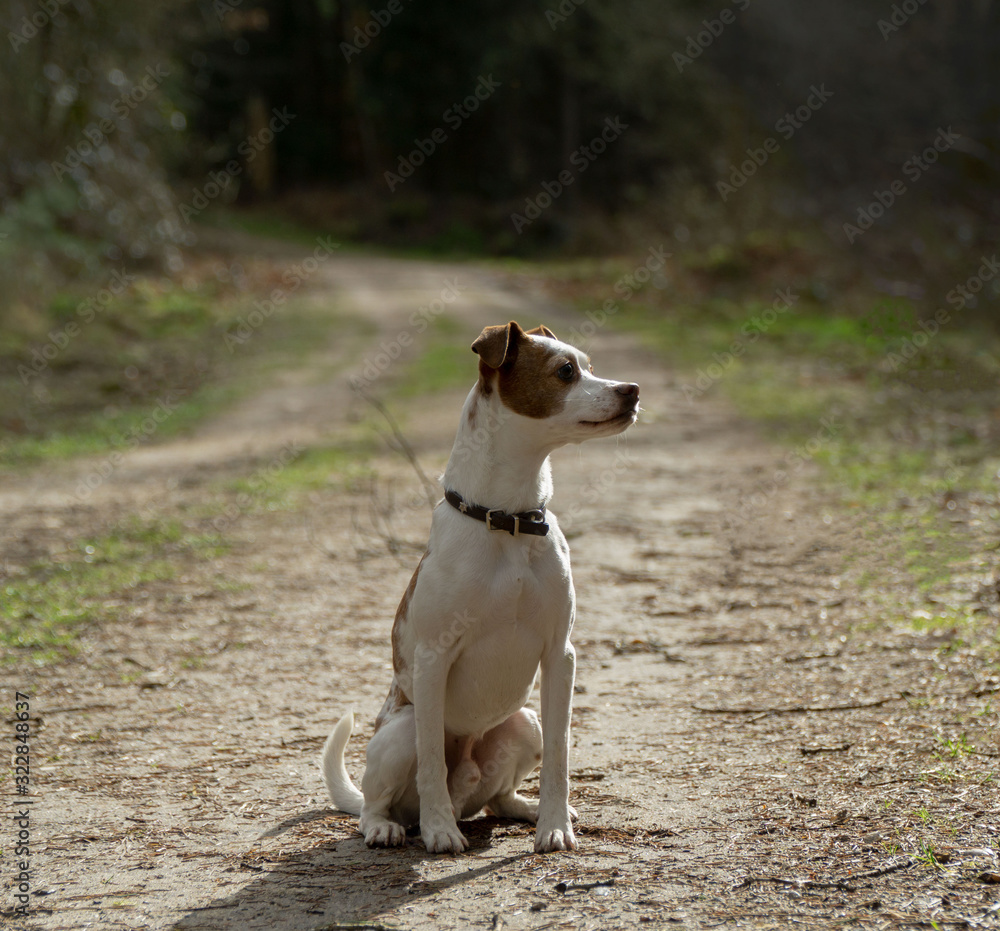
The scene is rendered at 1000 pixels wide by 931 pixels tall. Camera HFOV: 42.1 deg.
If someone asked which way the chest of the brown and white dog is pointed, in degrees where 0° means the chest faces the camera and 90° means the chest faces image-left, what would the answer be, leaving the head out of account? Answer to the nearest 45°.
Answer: approximately 315°

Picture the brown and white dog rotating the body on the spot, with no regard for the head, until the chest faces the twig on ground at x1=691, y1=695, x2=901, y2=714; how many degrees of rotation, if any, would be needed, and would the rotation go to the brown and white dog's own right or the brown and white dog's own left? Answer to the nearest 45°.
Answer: approximately 90° to the brown and white dog's own left
